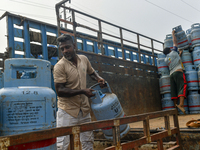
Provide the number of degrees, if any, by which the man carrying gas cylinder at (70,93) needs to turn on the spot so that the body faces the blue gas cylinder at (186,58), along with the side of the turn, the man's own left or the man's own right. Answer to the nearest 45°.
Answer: approximately 90° to the man's own left

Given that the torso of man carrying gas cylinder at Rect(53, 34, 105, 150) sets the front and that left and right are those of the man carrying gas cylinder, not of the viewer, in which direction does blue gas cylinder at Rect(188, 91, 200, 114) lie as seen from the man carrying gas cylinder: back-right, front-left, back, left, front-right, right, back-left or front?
left

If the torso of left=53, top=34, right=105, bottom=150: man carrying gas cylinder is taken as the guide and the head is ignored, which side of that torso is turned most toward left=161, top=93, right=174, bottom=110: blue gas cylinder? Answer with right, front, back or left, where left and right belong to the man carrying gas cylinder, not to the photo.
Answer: left

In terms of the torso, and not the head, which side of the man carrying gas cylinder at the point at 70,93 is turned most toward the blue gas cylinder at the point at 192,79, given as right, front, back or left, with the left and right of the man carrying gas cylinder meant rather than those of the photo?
left

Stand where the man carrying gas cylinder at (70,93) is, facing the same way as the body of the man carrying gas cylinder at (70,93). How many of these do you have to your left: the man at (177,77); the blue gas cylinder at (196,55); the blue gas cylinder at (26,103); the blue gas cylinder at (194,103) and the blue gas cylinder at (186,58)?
4

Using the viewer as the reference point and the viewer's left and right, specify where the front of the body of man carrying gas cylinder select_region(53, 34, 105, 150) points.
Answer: facing the viewer and to the right of the viewer

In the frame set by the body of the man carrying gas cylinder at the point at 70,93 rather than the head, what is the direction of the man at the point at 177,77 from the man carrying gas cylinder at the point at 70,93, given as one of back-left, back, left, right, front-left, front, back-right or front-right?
left

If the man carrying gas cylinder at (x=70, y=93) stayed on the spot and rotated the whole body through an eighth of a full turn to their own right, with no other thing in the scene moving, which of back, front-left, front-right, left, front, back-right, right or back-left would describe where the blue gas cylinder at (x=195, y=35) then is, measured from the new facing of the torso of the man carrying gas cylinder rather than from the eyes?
back-left

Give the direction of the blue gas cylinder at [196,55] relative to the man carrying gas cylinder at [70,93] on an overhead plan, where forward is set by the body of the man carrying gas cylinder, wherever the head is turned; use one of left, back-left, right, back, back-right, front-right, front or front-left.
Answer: left

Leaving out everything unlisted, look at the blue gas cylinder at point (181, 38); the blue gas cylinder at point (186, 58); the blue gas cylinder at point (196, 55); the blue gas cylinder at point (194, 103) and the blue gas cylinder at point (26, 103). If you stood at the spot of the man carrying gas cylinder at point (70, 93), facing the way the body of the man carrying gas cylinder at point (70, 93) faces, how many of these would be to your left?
4

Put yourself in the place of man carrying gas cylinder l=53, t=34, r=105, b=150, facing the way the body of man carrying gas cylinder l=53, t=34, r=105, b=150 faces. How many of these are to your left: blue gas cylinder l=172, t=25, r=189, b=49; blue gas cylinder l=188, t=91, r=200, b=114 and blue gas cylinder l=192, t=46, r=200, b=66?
3

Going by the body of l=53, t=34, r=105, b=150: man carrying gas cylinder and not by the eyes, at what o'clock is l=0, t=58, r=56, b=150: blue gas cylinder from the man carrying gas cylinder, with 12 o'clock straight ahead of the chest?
The blue gas cylinder is roughly at 2 o'clock from the man carrying gas cylinder.
